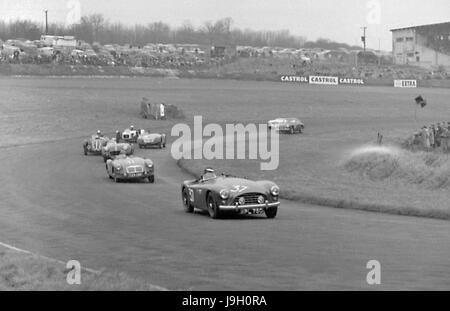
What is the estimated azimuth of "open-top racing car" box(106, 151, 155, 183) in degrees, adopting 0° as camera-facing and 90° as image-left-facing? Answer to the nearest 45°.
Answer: approximately 315°

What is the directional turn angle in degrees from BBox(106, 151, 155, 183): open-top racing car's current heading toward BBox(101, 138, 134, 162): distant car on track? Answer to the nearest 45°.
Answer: approximately 135° to its left

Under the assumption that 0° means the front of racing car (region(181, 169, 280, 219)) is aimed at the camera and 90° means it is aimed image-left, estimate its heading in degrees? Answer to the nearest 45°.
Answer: approximately 315°

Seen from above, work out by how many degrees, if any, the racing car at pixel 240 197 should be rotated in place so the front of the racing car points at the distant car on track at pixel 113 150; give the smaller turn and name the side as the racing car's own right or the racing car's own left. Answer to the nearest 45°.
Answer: approximately 135° to the racing car's own left

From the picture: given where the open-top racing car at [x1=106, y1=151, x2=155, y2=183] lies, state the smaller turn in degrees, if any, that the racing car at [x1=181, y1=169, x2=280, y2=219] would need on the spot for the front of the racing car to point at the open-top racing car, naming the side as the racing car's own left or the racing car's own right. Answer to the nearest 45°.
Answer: approximately 135° to the racing car's own left

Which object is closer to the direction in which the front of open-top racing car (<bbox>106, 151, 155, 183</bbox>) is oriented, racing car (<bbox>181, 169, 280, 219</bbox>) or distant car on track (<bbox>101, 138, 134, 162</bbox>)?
the racing car
